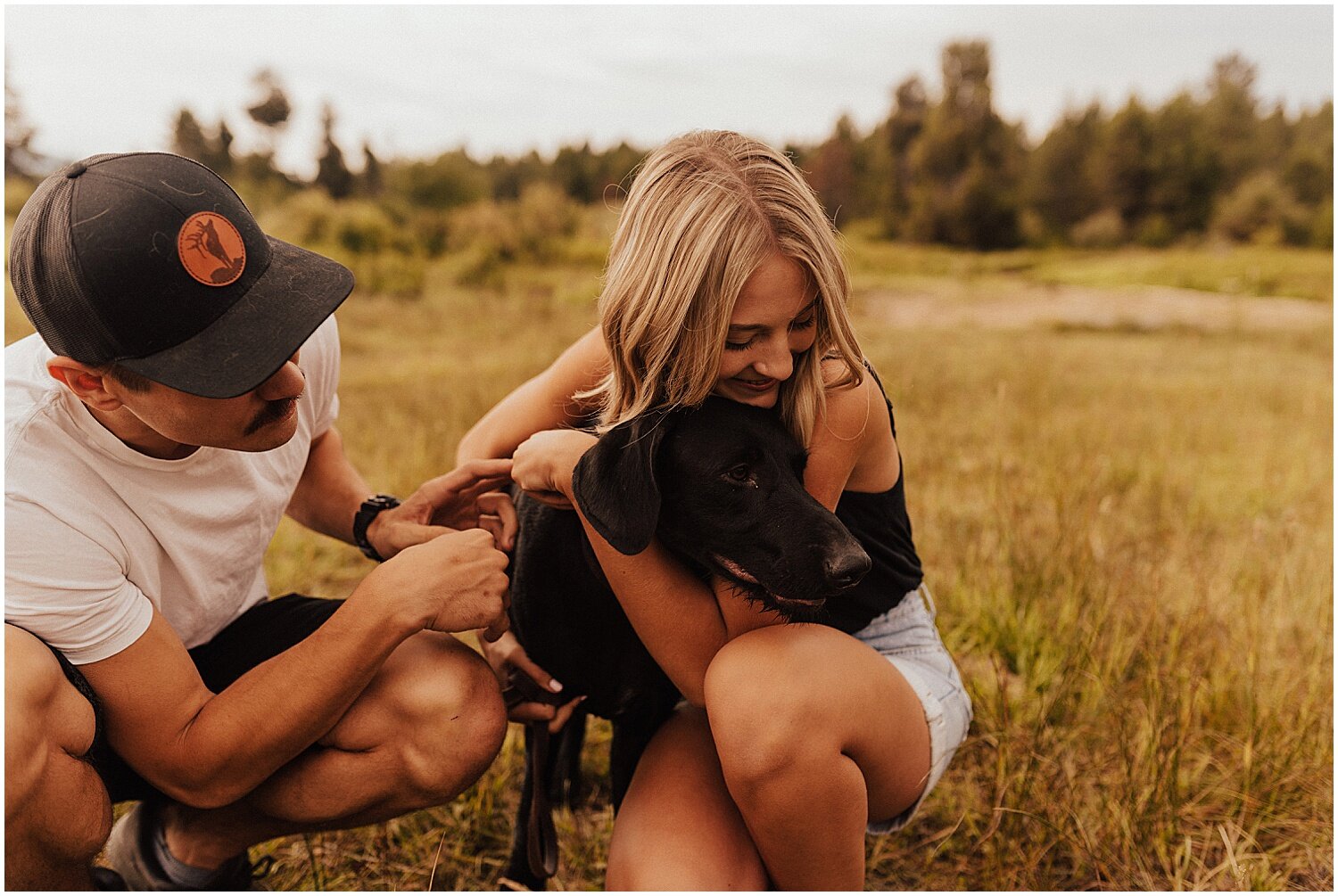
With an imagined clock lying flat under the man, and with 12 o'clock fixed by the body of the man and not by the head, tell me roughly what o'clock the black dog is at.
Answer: The black dog is roughly at 11 o'clock from the man.

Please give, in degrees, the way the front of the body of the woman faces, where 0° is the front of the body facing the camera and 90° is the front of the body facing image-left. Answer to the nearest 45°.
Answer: approximately 45°

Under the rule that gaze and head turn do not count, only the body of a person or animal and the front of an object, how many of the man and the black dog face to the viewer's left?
0

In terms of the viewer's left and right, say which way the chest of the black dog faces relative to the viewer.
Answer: facing the viewer and to the right of the viewer

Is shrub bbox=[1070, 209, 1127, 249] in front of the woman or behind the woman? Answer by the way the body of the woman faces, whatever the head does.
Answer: behind

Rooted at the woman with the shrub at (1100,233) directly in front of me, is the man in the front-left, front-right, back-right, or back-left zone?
back-left

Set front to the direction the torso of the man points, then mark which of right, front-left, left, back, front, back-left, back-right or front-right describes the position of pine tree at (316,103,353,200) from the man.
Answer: back-left

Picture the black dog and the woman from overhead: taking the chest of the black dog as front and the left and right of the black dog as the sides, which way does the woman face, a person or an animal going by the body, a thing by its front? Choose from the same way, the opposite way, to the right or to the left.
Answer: to the right

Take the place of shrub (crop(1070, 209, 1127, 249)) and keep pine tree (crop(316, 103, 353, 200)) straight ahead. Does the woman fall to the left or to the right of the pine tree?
left
